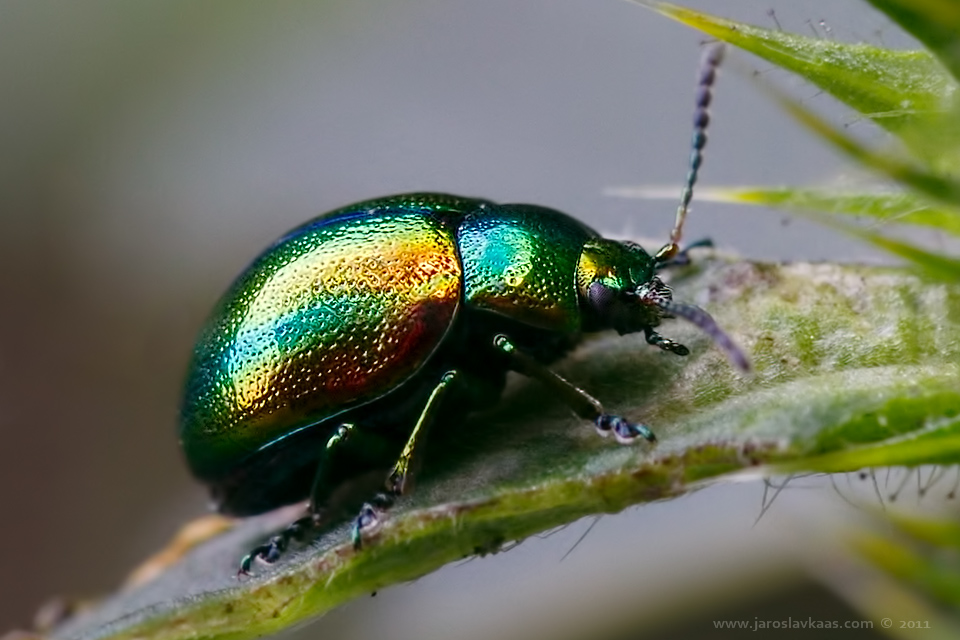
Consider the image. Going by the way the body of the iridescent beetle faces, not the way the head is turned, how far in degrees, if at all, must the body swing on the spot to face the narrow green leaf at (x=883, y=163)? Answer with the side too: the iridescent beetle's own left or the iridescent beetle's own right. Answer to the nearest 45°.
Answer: approximately 45° to the iridescent beetle's own right

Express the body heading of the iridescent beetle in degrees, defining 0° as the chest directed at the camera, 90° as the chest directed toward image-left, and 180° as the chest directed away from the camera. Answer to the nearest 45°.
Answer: approximately 270°

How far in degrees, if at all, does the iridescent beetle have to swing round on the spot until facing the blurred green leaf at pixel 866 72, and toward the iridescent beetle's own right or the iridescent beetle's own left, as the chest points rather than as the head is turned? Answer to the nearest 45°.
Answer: approximately 45° to the iridescent beetle's own right

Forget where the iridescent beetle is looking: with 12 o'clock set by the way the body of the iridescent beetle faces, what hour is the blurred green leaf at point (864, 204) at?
The blurred green leaf is roughly at 1 o'clock from the iridescent beetle.

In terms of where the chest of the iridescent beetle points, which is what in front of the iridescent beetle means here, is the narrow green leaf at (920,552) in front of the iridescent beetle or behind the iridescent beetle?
in front

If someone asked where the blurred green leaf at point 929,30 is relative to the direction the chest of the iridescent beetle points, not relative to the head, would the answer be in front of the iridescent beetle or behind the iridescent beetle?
in front
